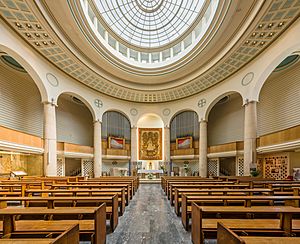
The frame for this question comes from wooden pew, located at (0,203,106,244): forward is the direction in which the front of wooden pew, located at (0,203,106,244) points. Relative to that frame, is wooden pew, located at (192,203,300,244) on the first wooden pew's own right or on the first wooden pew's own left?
on the first wooden pew's own right

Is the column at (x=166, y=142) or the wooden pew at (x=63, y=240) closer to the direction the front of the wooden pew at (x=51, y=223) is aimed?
the column

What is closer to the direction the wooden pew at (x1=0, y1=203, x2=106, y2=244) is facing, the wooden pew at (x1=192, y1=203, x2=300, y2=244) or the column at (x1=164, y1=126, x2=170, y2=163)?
the column

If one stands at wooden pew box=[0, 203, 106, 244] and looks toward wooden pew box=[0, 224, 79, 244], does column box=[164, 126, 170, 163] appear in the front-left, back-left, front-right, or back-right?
back-left

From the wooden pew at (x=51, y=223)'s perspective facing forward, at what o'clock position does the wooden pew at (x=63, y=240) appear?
the wooden pew at (x=63, y=240) is roughly at 6 o'clock from the wooden pew at (x=51, y=223).

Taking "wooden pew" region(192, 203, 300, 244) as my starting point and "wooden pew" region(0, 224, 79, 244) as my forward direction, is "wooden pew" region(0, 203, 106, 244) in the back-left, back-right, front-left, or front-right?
front-right

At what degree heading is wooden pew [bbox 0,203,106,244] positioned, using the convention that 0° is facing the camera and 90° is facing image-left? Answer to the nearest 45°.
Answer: approximately 180°
